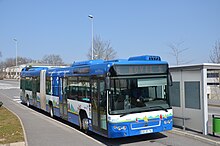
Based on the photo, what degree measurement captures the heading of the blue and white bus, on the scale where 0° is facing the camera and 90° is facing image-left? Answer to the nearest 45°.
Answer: approximately 315°

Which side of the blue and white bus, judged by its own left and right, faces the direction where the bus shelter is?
front
